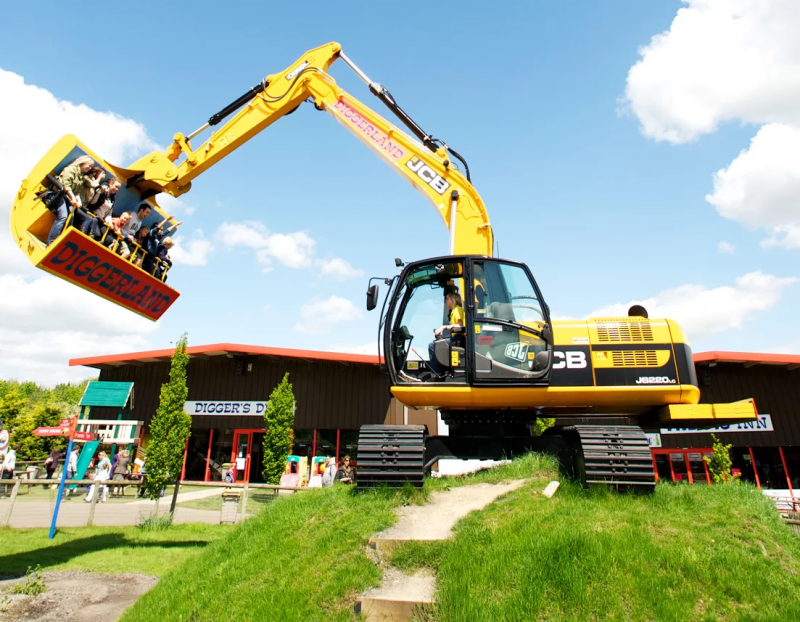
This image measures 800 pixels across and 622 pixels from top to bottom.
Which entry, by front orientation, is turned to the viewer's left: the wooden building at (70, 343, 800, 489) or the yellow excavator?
the yellow excavator

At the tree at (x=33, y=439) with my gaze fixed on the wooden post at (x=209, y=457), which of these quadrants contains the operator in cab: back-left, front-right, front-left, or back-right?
front-right

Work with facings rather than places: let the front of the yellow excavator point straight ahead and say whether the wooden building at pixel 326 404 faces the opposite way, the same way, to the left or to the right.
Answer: to the left

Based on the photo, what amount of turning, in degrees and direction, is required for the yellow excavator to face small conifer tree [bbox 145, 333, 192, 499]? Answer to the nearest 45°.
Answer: approximately 45° to its right

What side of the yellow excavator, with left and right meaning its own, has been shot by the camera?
left

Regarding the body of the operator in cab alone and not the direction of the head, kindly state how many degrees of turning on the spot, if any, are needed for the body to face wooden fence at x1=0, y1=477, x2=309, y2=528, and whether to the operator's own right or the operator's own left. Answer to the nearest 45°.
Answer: approximately 45° to the operator's own right

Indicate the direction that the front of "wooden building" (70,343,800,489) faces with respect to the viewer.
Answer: facing the viewer

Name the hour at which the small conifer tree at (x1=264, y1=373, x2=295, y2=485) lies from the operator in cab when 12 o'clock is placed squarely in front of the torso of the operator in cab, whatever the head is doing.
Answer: The small conifer tree is roughly at 2 o'clock from the operator in cab.

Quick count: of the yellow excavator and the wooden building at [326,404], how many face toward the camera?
1

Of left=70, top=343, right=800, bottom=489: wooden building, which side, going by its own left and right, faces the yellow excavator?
front

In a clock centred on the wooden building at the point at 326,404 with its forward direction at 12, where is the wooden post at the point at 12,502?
The wooden post is roughly at 1 o'clock from the wooden building.

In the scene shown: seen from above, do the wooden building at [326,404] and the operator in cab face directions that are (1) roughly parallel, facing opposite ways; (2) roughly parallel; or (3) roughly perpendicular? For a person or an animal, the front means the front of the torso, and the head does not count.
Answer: roughly perpendicular

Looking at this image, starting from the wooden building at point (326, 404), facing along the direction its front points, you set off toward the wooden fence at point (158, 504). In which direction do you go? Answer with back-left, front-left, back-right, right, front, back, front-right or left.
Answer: front

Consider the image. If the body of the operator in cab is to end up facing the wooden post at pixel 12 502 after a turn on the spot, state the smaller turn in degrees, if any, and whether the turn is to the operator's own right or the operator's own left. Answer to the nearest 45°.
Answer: approximately 45° to the operator's own right

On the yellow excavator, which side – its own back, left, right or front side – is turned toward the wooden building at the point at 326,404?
right

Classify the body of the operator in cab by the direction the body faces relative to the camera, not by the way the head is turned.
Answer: to the viewer's left

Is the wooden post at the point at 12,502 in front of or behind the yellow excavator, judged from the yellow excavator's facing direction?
in front

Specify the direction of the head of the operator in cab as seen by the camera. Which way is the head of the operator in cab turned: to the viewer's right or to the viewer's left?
to the viewer's left
